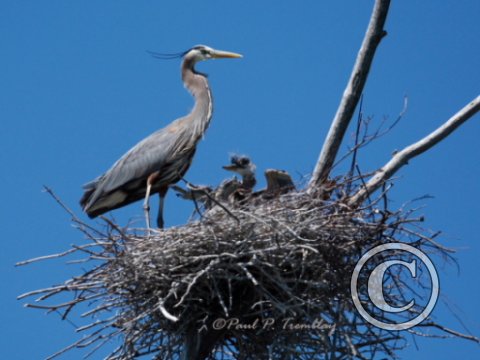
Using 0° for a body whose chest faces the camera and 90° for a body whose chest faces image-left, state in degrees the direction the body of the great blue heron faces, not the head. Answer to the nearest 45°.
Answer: approximately 270°

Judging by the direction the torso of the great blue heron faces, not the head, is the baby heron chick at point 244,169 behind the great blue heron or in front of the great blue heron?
in front
